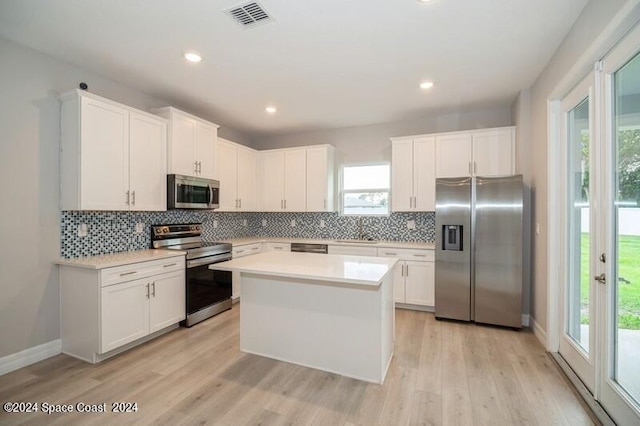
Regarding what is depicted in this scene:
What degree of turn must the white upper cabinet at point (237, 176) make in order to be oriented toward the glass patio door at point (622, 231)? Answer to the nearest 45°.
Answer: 0° — it already faces it

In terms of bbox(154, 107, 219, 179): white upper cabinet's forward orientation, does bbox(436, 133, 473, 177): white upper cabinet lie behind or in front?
in front

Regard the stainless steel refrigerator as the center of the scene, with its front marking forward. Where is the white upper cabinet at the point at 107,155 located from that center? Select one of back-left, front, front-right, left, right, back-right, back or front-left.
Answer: front-right

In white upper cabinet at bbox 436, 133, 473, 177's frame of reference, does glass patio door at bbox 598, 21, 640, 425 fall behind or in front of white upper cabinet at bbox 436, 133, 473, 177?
in front

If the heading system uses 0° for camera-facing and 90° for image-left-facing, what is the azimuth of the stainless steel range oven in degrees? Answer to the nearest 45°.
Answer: approximately 315°

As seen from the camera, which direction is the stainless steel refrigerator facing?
toward the camera

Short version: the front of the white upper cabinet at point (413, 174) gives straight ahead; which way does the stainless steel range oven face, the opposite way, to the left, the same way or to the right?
to the left

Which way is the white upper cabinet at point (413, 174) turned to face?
toward the camera

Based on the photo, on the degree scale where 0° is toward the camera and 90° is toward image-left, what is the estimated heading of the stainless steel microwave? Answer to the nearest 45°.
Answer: approximately 315°

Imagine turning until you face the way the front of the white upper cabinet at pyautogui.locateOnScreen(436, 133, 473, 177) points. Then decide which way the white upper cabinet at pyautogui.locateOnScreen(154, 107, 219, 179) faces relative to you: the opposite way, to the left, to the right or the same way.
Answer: to the left
